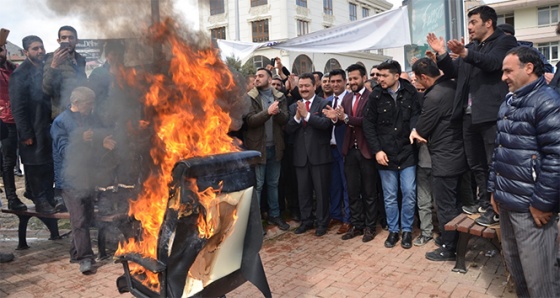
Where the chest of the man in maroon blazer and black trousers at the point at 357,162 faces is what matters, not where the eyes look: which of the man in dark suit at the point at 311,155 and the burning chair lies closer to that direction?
the burning chair

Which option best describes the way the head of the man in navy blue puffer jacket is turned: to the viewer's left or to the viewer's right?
to the viewer's left

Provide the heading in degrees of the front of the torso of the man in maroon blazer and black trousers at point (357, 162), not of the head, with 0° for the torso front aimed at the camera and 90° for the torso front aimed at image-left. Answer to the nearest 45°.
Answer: approximately 45°

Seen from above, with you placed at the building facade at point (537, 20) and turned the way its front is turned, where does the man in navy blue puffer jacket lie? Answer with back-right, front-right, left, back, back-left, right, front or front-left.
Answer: front-left

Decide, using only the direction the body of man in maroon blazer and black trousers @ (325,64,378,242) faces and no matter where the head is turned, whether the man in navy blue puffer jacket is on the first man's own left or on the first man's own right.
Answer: on the first man's own left

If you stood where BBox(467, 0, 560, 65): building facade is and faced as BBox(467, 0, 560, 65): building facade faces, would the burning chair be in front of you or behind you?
in front

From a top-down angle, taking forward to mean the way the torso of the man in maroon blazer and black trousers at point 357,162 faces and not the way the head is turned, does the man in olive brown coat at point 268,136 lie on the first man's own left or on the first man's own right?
on the first man's own right

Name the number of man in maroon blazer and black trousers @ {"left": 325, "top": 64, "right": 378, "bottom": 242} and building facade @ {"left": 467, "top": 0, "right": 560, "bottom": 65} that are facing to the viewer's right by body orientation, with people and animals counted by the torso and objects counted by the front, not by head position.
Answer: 0

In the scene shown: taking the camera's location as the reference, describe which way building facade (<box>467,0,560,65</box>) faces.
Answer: facing the viewer and to the left of the viewer

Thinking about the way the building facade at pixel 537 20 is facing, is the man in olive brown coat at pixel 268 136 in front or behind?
in front
